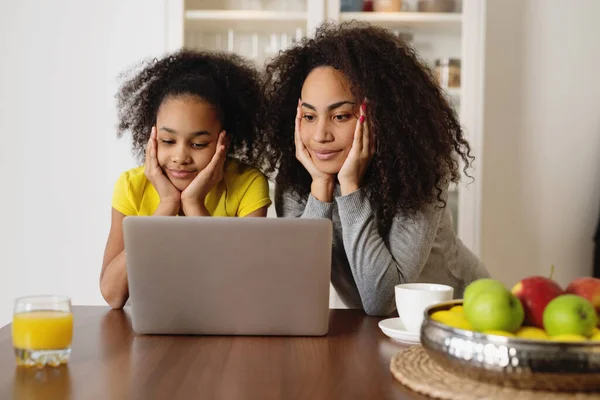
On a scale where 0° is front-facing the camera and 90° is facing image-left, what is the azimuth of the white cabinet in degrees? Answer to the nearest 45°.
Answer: approximately 0°

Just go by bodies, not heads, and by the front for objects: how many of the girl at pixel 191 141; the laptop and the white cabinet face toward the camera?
2

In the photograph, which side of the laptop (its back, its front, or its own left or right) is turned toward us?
back

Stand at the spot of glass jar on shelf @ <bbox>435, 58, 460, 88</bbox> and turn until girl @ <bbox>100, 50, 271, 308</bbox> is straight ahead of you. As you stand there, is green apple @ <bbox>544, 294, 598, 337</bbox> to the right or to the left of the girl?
left

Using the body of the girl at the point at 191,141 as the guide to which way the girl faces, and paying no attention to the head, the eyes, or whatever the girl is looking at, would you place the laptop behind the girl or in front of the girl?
in front

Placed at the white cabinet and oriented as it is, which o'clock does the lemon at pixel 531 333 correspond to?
The lemon is roughly at 12 o'clock from the white cabinet.
